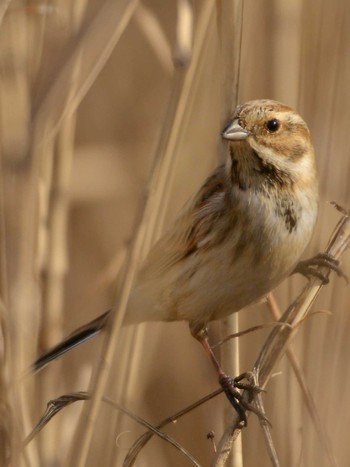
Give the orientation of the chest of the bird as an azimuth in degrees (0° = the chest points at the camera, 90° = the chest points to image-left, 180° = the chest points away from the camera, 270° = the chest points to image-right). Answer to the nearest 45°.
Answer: approximately 315°

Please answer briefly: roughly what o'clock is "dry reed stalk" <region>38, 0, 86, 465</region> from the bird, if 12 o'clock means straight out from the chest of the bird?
The dry reed stalk is roughly at 5 o'clock from the bird.

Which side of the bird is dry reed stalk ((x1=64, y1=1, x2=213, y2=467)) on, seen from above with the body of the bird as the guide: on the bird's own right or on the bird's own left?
on the bird's own right
